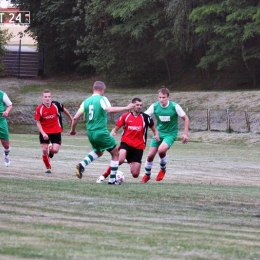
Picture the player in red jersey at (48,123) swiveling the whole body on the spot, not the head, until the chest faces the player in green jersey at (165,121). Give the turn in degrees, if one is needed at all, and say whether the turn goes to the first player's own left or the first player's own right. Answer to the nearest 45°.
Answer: approximately 45° to the first player's own left

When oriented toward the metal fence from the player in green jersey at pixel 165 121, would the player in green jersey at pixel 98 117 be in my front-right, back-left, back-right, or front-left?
back-left

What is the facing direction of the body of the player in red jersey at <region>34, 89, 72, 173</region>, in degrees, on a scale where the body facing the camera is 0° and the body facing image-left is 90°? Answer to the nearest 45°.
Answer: approximately 0°

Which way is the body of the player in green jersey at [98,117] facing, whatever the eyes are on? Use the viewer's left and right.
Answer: facing away from the viewer and to the right of the viewer

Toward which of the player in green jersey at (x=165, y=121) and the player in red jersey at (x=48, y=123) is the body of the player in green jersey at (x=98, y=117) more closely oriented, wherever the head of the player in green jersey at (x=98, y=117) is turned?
the player in green jersey

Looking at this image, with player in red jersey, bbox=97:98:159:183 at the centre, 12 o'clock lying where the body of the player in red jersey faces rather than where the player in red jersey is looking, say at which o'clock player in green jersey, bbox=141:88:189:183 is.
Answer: The player in green jersey is roughly at 8 o'clock from the player in red jersey.

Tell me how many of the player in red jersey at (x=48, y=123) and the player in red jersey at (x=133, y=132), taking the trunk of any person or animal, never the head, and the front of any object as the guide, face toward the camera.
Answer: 2

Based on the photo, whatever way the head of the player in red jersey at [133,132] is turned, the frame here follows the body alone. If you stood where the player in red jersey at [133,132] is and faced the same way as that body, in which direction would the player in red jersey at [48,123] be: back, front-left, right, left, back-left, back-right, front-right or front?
back-right
